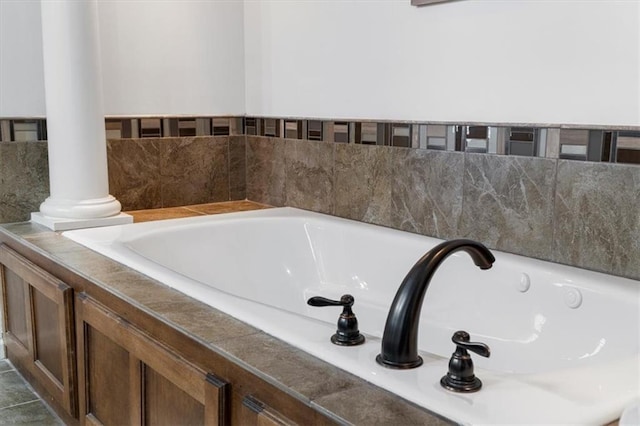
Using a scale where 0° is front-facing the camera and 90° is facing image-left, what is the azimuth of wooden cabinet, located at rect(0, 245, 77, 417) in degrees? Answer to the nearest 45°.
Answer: approximately 45°

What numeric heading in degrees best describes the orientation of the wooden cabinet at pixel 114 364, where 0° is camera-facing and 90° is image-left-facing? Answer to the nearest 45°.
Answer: approximately 45°
